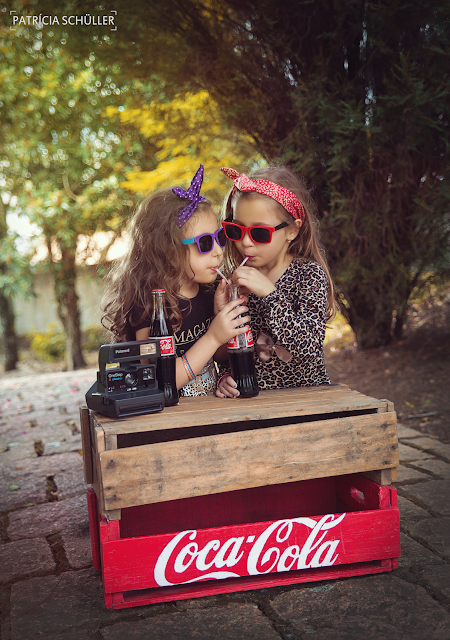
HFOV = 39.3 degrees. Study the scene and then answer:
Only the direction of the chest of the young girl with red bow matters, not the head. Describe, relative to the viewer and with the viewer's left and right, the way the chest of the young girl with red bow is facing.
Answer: facing the viewer and to the left of the viewer

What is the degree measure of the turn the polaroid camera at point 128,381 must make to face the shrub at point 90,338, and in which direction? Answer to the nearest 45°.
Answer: approximately 135° to its left

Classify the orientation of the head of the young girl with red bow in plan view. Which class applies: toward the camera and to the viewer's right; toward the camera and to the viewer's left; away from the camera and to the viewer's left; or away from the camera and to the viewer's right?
toward the camera and to the viewer's left

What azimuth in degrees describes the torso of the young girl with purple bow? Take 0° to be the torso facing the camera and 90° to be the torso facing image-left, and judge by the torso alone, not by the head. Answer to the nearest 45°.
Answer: approximately 315°

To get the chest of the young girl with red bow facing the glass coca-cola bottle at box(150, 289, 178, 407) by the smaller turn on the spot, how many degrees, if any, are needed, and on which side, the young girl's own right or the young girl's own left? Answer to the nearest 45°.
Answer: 0° — they already face it

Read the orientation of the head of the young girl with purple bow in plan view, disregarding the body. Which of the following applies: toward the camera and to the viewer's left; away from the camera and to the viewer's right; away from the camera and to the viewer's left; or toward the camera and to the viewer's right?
toward the camera and to the viewer's right

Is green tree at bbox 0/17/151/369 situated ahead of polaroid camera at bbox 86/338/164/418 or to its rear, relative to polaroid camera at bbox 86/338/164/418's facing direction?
to the rear

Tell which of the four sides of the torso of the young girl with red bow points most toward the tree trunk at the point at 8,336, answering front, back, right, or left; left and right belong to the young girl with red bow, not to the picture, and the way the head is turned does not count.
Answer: right

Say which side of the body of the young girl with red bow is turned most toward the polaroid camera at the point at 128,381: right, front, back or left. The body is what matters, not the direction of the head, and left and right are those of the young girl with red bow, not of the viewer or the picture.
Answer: front

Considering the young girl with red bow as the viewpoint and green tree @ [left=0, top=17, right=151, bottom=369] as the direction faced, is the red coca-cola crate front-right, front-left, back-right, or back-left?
back-left
